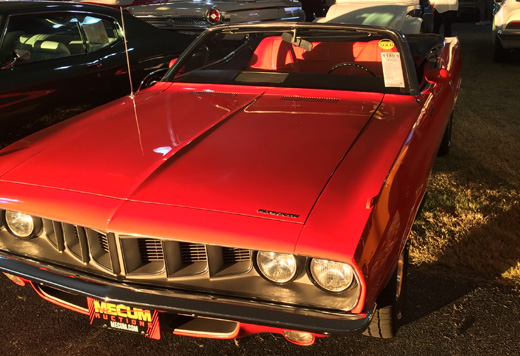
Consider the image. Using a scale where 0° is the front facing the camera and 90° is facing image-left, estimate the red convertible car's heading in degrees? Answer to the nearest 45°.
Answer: approximately 45°

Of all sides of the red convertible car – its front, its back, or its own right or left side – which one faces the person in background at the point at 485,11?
back

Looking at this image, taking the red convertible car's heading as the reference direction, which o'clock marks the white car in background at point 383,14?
The white car in background is roughly at 5 o'clock from the red convertible car.

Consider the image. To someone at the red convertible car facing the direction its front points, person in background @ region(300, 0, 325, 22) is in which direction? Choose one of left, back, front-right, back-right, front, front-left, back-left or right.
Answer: back-right

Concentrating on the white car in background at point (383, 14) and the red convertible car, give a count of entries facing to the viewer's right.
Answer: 0
